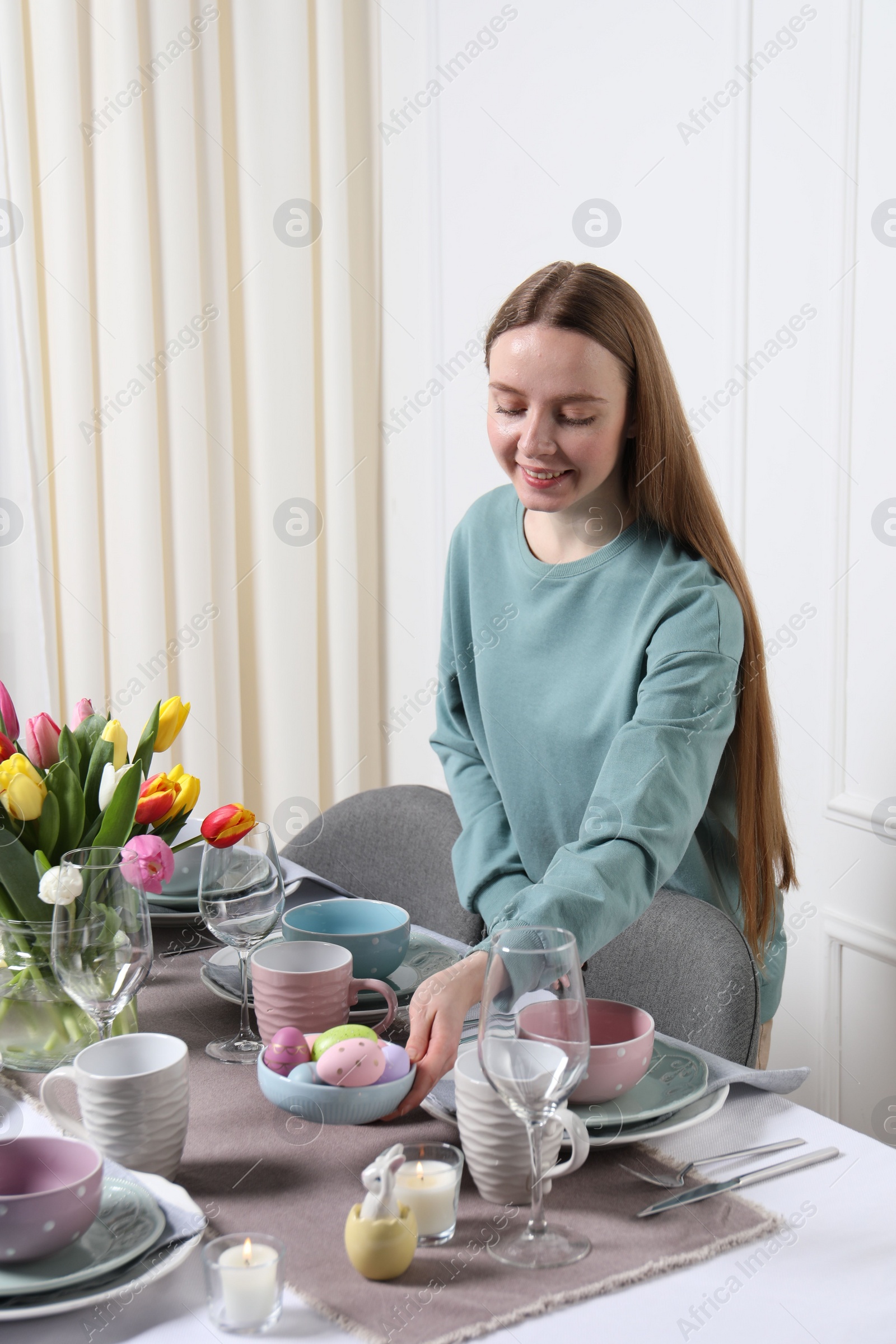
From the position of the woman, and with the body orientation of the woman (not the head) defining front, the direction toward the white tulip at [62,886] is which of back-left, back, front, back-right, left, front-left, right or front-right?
front

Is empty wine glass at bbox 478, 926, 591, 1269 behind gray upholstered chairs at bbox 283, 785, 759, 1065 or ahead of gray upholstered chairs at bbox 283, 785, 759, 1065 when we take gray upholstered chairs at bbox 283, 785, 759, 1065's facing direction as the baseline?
ahead

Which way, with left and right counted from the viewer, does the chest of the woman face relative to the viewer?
facing the viewer and to the left of the viewer

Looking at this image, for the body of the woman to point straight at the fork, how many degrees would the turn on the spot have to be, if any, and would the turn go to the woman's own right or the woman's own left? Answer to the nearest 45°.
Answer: approximately 45° to the woman's own left

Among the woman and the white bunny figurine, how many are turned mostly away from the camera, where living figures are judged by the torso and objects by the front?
0

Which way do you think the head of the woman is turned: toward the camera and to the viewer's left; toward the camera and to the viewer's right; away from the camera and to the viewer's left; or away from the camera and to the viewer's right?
toward the camera and to the viewer's left

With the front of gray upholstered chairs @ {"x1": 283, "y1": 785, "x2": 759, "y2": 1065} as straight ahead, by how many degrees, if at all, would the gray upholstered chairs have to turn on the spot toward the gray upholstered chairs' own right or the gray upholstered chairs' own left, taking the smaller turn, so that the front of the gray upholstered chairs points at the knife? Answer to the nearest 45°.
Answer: approximately 45° to the gray upholstered chairs' own left
